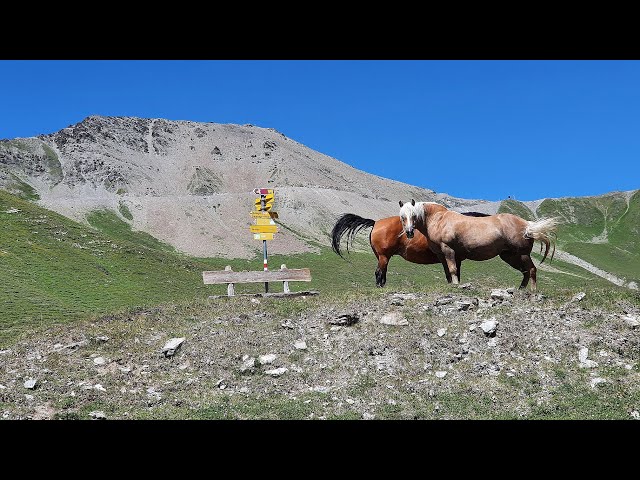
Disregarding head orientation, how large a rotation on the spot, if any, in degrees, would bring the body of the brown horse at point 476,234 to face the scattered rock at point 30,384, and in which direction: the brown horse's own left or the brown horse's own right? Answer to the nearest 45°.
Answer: approximately 45° to the brown horse's own left

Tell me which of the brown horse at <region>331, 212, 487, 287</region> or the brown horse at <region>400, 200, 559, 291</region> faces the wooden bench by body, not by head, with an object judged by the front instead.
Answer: the brown horse at <region>400, 200, 559, 291</region>

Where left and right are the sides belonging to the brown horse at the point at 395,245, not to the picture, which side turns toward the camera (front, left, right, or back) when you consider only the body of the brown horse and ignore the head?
right

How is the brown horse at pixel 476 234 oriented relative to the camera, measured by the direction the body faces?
to the viewer's left

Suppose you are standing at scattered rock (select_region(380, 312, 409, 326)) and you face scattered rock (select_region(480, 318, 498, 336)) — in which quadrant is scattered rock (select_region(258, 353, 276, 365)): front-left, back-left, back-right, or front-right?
back-right

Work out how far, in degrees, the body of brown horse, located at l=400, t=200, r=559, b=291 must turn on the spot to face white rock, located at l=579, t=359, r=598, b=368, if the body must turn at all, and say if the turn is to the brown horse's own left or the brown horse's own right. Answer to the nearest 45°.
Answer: approximately 135° to the brown horse's own left

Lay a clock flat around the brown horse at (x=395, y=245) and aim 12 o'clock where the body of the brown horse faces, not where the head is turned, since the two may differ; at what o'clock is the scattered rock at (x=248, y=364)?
The scattered rock is roughly at 4 o'clock from the brown horse.

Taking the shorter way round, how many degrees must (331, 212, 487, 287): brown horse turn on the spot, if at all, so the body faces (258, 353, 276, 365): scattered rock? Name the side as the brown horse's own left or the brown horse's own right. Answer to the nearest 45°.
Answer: approximately 135° to the brown horse's own right

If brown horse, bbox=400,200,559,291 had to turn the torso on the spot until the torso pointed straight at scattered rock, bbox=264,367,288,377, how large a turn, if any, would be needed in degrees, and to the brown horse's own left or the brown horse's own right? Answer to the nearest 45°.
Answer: approximately 45° to the brown horse's own left

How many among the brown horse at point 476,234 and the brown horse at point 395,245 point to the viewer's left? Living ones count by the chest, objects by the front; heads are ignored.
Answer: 1

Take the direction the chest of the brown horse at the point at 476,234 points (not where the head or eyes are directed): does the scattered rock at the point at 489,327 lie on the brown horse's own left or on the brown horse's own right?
on the brown horse's own left

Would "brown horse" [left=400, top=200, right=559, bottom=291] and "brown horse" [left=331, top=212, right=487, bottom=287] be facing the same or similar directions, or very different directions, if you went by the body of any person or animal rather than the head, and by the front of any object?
very different directions
